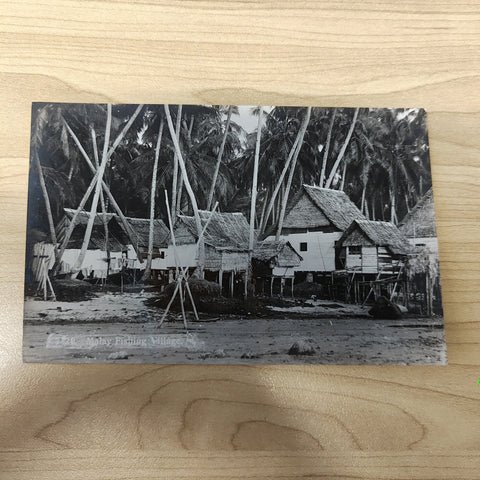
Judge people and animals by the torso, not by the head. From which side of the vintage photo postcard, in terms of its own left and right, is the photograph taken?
front
